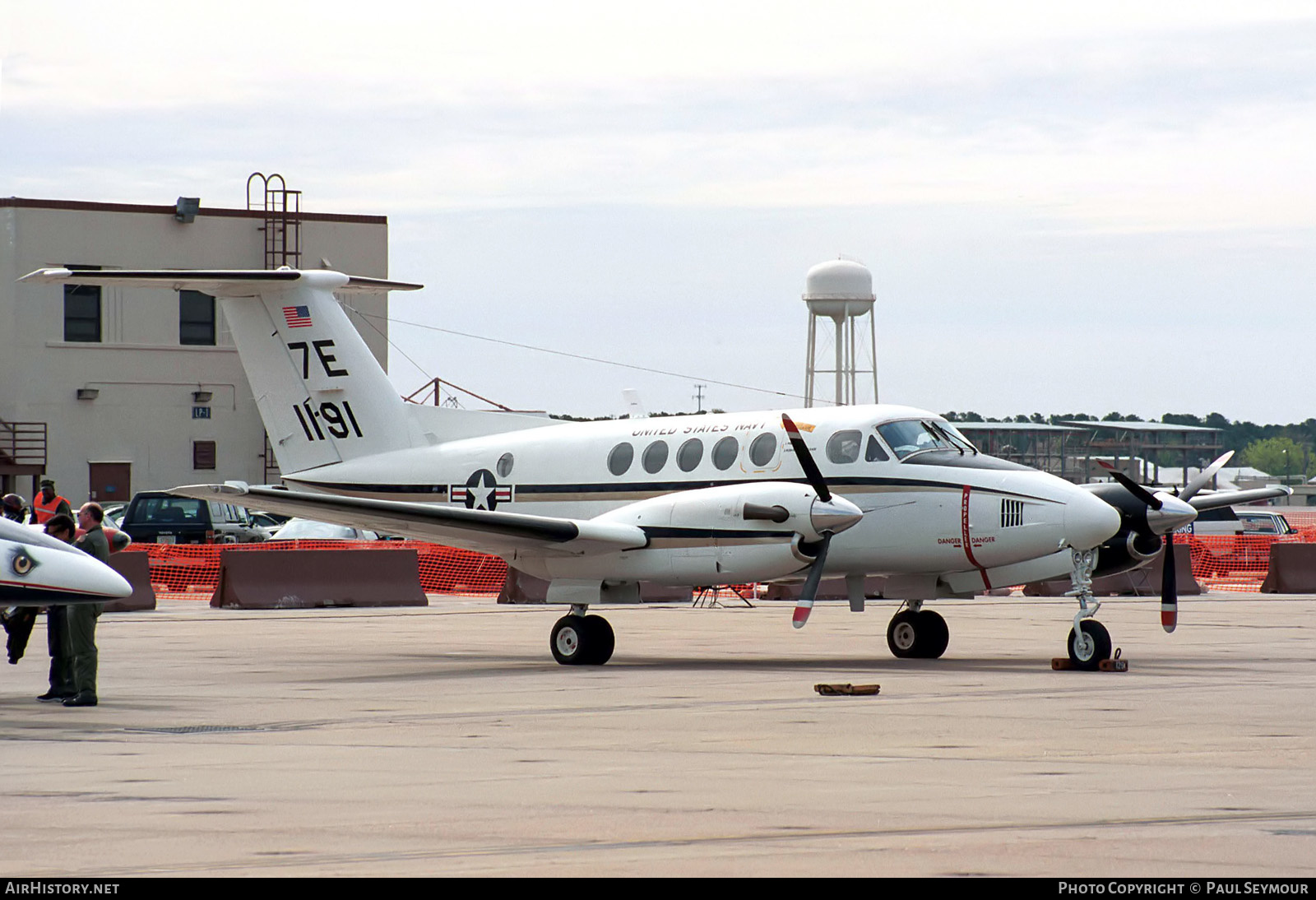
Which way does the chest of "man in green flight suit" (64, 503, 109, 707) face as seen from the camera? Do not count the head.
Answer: to the viewer's left

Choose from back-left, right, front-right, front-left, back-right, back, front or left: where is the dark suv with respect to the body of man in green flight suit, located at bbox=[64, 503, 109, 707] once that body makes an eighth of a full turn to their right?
front-right

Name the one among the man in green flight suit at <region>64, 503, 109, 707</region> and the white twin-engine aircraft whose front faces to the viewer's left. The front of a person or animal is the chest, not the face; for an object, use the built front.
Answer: the man in green flight suit

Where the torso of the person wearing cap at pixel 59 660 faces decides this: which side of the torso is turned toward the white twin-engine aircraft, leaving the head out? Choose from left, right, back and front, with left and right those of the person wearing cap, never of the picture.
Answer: back

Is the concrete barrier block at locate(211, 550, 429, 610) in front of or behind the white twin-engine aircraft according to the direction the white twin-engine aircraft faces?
behind

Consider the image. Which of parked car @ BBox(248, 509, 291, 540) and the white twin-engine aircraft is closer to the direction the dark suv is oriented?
the parked car

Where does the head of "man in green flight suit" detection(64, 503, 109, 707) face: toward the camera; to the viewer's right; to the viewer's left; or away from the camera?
to the viewer's left

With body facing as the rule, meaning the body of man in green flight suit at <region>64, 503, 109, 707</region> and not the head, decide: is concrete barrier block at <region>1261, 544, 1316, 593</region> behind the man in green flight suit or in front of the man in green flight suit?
behind

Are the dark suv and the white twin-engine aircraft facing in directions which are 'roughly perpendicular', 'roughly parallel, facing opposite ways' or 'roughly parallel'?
roughly perpendicular

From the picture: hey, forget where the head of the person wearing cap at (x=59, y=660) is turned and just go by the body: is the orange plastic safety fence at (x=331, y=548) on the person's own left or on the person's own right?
on the person's own right

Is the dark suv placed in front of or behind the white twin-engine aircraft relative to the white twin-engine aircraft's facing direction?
behind
